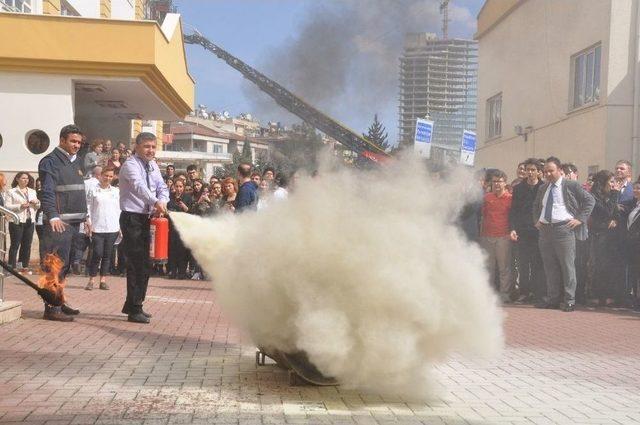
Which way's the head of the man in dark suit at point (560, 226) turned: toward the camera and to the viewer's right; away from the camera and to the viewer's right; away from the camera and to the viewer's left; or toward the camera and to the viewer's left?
toward the camera and to the viewer's left

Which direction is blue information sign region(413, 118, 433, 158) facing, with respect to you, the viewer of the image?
facing the viewer

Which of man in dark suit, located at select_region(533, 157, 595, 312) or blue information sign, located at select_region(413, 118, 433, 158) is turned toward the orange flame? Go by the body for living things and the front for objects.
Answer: the man in dark suit

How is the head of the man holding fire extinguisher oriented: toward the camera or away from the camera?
toward the camera

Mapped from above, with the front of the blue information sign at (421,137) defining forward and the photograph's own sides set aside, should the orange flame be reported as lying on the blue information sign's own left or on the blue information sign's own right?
on the blue information sign's own right

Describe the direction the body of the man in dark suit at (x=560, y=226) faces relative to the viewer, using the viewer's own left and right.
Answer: facing the viewer and to the left of the viewer

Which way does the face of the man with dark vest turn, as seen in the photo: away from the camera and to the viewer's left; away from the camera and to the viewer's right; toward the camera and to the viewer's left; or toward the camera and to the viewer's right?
toward the camera and to the viewer's right

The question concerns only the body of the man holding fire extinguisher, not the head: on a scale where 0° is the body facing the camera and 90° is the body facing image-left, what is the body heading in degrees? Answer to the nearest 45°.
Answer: approximately 315°

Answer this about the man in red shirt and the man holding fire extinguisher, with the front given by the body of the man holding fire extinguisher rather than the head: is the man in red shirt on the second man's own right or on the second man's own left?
on the second man's own left

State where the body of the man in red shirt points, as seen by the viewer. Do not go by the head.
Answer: toward the camera

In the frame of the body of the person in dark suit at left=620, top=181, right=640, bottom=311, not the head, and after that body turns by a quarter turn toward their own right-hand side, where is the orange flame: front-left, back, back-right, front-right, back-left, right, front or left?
left

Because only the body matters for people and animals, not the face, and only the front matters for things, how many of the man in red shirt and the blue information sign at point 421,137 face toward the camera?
2
